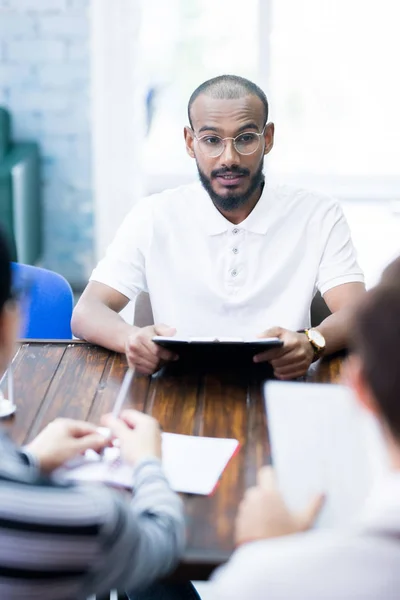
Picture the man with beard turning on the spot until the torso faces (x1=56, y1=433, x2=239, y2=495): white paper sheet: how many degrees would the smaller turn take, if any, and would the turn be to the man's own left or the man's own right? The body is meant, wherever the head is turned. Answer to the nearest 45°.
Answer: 0° — they already face it

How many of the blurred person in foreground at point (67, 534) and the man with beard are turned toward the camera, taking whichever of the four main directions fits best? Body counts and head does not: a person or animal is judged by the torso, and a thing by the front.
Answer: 1

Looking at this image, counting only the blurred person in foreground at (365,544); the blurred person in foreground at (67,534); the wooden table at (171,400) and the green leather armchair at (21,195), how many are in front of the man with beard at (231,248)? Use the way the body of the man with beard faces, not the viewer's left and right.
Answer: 3

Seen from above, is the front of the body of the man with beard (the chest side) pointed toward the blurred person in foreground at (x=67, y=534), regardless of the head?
yes

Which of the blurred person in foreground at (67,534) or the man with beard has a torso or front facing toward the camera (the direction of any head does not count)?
the man with beard

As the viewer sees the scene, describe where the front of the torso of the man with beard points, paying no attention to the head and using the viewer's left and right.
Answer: facing the viewer

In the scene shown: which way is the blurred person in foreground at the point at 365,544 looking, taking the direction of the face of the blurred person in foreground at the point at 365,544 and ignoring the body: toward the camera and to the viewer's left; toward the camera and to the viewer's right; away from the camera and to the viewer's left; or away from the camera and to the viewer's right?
away from the camera and to the viewer's left

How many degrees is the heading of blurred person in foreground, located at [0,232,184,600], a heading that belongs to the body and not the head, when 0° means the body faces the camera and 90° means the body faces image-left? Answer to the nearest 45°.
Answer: approximately 225°

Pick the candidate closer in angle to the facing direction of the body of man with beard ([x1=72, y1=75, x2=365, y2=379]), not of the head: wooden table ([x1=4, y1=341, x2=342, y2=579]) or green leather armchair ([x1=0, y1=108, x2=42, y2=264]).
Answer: the wooden table

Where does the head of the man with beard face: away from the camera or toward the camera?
toward the camera

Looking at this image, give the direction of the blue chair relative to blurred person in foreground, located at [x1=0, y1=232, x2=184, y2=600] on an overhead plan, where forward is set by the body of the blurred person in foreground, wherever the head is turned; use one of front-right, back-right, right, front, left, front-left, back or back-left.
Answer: front-left

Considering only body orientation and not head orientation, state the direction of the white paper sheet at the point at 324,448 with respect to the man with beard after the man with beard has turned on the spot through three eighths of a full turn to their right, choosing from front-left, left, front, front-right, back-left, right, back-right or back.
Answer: back-left
